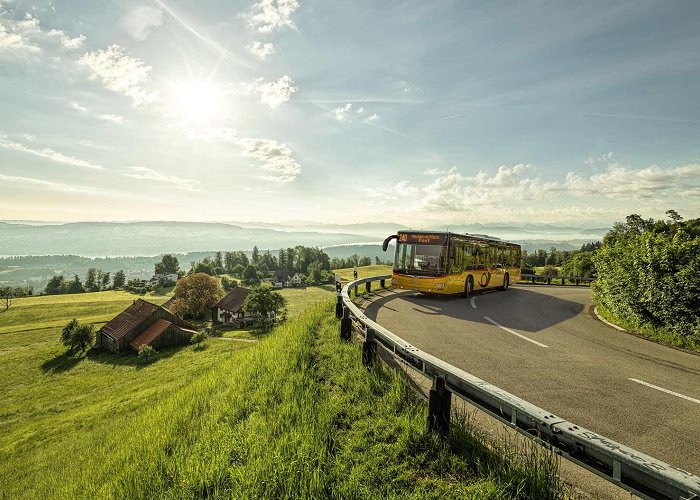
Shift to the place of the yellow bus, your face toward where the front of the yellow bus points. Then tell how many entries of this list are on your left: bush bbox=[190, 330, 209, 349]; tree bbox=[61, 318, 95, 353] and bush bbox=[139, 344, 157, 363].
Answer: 0

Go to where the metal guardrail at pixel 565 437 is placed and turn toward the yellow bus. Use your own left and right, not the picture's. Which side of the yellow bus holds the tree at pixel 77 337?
left

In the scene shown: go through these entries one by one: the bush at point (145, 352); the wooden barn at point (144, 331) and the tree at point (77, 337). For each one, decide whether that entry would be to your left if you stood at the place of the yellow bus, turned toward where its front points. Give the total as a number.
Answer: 0

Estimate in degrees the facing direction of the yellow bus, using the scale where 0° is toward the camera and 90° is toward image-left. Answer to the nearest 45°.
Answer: approximately 45°

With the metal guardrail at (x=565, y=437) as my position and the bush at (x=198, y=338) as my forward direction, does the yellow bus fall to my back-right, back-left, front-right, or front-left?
front-right

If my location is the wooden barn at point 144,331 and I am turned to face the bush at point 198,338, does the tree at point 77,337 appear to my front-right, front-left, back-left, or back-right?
back-right

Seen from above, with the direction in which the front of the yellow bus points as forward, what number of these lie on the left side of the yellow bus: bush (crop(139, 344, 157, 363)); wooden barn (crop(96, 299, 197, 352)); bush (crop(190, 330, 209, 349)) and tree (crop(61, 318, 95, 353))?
0

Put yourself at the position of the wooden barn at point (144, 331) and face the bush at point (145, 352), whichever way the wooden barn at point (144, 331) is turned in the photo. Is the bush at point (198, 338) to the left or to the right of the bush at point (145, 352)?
left

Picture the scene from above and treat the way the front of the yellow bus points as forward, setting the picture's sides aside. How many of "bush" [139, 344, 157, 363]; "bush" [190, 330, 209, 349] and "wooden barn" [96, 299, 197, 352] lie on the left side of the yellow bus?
0

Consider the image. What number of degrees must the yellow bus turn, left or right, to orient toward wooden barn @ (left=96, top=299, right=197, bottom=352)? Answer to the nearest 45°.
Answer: approximately 90° to its right

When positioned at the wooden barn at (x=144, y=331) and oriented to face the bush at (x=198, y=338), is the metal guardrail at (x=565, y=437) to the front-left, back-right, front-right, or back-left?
front-right

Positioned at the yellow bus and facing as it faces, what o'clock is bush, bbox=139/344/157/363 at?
The bush is roughly at 2 o'clock from the yellow bus.

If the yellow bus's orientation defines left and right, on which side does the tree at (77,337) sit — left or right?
on its right

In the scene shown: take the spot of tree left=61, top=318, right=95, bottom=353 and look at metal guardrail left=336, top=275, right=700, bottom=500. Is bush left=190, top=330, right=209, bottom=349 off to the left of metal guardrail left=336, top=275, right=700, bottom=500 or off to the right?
left

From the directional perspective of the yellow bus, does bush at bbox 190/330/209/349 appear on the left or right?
on its right
